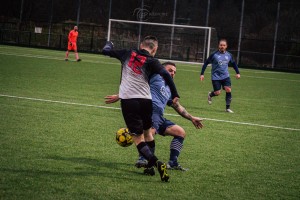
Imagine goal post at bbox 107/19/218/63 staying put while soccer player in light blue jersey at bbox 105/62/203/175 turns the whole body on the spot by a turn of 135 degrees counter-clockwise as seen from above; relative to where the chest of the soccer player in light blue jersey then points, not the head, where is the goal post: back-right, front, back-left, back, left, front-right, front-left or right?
front

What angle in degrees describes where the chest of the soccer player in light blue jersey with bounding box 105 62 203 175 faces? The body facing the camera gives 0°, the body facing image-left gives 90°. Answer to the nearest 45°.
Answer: approximately 315°

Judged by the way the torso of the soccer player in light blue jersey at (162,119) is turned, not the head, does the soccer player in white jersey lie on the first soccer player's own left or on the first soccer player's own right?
on the first soccer player's own right

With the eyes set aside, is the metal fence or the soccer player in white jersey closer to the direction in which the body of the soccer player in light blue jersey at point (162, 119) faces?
the soccer player in white jersey
